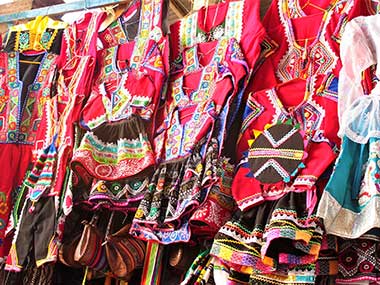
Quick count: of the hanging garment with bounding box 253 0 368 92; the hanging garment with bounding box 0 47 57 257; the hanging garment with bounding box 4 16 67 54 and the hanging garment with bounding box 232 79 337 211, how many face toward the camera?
4

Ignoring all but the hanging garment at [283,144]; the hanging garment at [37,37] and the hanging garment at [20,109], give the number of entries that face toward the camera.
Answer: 3

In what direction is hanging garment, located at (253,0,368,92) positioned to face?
toward the camera

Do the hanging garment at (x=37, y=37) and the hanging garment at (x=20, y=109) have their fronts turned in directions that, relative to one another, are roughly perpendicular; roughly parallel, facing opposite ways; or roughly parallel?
roughly parallel

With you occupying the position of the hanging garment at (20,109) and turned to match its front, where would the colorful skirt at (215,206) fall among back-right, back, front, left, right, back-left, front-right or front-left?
front-left

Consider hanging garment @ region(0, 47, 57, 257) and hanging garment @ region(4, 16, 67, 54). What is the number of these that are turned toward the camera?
2

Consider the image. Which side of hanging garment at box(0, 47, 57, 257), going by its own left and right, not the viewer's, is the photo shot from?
front

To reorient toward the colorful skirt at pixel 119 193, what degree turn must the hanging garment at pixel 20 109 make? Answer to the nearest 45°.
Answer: approximately 45° to its left

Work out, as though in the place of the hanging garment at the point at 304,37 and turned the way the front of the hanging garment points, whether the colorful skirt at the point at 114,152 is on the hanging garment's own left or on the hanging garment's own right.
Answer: on the hanging garment's own right

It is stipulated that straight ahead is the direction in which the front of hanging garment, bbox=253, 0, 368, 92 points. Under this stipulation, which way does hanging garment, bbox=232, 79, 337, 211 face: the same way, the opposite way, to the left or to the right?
the same way

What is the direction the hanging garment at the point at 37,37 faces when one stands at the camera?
facing the viewer

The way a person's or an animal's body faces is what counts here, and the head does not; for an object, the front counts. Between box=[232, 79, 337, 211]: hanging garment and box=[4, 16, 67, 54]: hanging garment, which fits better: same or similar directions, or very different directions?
same or similar directions

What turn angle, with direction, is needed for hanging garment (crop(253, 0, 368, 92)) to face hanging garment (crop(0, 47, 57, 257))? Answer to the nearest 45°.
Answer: approximately 90° to its right

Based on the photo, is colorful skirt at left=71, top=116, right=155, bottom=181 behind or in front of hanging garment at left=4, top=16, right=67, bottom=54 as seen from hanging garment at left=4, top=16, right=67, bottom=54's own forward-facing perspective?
in front
